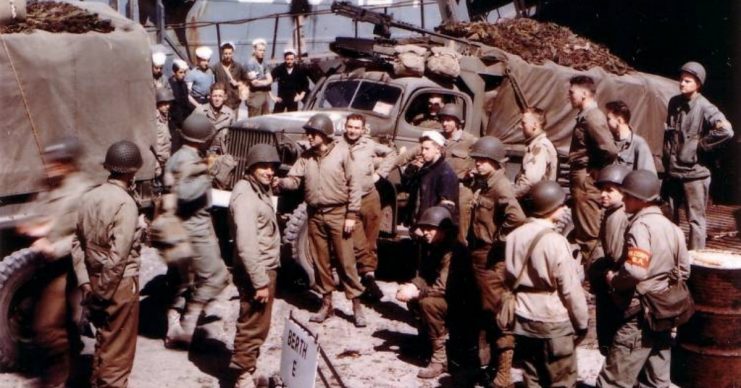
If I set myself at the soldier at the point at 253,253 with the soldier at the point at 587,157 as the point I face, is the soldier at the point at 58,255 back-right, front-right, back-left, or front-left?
back-left

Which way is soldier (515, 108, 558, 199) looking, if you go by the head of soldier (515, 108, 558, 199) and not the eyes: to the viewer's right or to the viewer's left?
to the viewer's left

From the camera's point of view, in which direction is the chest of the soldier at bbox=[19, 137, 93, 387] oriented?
to the viewer's left

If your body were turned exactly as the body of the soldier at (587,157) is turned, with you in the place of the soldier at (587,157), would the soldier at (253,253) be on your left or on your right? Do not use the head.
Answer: on your left

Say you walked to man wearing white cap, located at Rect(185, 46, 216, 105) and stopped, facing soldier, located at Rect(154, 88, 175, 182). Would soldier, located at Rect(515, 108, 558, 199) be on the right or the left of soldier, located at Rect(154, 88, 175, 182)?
left

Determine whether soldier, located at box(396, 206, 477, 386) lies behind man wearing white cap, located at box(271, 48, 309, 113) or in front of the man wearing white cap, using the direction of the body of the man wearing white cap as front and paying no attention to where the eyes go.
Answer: in front

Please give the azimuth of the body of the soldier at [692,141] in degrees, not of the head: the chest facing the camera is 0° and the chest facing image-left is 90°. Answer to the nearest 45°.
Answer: approximately 45°

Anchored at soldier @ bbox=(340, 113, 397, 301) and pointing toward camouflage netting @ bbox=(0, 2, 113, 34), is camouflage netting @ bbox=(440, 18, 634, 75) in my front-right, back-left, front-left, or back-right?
back-right

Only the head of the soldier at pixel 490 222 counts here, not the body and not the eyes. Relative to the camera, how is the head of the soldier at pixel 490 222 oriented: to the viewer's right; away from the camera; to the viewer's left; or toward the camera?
to the viewer's left

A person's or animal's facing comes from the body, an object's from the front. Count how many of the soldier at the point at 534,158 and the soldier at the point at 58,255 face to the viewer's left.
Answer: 2

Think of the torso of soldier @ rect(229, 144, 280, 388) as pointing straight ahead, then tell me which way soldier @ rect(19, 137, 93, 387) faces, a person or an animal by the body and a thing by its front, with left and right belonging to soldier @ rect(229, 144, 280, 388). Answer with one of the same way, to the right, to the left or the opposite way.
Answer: the opposite way
